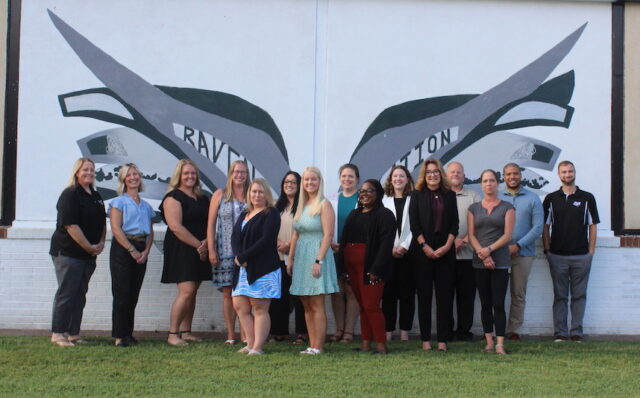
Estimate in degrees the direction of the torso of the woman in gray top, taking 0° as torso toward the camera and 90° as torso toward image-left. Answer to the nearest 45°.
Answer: approximately 0°

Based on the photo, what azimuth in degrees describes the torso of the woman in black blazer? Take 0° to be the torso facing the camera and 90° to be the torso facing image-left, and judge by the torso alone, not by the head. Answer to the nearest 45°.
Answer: approximately 0°

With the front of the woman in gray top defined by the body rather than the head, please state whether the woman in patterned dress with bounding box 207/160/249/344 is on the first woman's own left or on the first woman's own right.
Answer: on the first woman's own right

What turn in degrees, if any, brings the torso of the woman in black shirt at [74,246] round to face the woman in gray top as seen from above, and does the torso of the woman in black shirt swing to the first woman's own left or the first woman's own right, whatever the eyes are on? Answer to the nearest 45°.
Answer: approximately 45° to the first woman's own left

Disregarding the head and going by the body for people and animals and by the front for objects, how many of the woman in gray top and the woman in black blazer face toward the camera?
2

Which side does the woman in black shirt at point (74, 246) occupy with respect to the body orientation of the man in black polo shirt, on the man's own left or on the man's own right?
on the man's own right

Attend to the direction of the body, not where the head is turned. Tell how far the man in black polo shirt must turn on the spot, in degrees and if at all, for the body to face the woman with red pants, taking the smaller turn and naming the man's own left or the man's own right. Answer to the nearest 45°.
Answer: approximately 45° to the man's own right

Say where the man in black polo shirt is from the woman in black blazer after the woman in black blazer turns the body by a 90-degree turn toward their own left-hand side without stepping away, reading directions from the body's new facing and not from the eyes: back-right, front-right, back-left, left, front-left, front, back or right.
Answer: front-left
